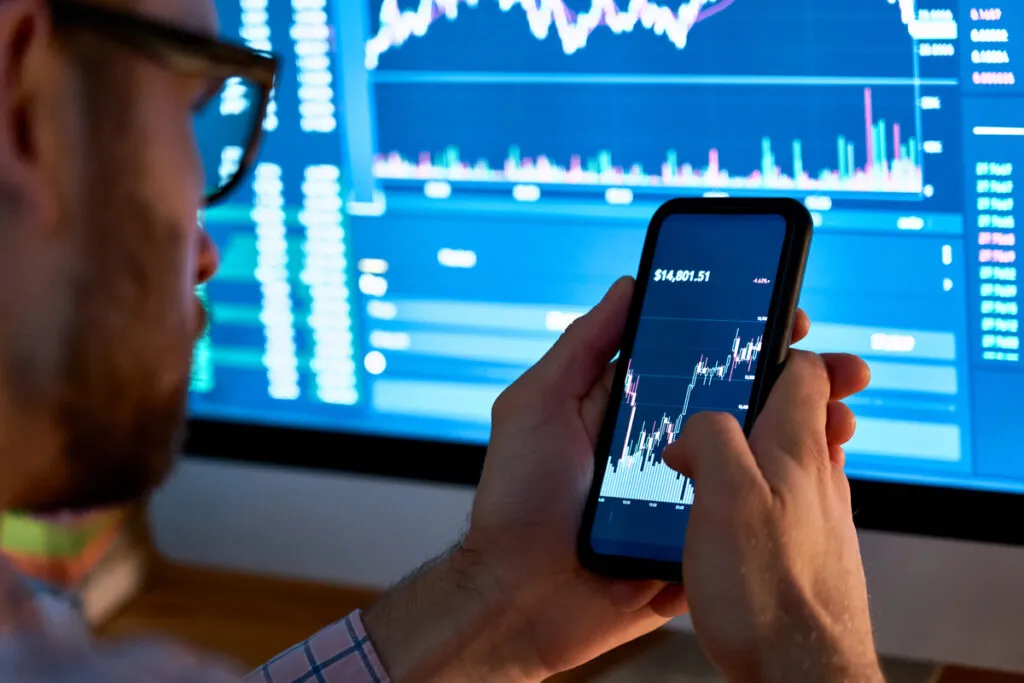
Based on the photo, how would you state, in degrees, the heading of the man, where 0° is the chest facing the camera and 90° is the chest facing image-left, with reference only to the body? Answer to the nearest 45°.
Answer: approximately 225°

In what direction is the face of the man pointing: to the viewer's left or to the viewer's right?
to the viewer's right
